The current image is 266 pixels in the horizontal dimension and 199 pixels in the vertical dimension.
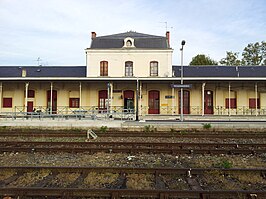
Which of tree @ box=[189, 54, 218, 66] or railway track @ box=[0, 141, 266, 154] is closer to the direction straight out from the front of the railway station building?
the railway track

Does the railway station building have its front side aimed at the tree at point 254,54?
no

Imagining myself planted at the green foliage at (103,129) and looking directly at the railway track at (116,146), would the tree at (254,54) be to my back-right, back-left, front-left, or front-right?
back-left

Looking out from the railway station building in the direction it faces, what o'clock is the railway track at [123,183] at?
The railway track is roughly at 12 o'clock from the railway station building.

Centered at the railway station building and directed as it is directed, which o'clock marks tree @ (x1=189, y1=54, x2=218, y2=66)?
The tree is roughly at 7 o'clock from the railway station building.

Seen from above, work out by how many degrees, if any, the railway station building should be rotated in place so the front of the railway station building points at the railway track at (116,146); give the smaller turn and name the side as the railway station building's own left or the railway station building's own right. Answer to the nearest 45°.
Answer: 0° — it already faces it

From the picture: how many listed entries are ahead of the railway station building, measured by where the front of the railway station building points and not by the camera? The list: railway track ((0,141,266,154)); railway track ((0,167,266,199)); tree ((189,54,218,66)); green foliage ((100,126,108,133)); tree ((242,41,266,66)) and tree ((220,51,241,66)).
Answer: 3

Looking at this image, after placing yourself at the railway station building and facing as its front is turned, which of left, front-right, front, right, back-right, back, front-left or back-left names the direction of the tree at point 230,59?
back-left

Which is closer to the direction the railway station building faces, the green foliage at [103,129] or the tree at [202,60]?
the green foliage

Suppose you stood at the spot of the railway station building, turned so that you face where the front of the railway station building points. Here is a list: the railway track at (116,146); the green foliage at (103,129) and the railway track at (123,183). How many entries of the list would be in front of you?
3

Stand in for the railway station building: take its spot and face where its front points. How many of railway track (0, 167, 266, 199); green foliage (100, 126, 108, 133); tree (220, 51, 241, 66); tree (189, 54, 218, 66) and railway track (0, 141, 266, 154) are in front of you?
3

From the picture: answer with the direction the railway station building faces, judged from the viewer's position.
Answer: facing the viewer

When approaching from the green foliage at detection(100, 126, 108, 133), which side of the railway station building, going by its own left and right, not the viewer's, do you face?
front

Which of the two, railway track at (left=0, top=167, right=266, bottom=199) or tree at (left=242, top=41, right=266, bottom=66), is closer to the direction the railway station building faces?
the railway track
